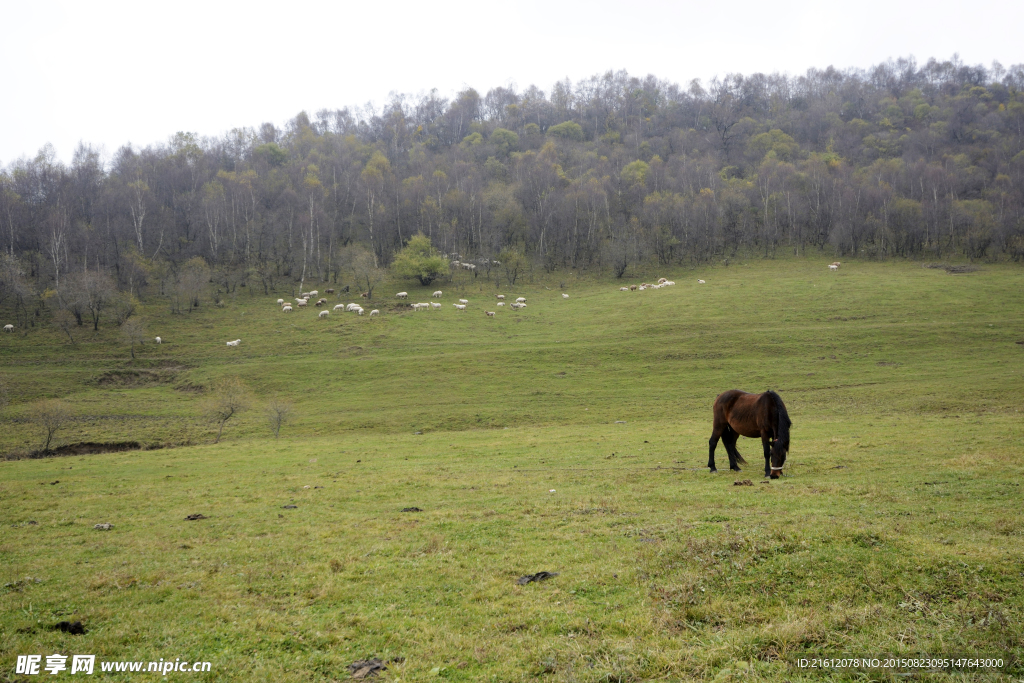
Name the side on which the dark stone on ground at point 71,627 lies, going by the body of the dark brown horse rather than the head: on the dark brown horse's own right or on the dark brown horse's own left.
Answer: on the dark brown horse's own right

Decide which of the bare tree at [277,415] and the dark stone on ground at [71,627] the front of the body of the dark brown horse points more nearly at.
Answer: the dark stone on ground
